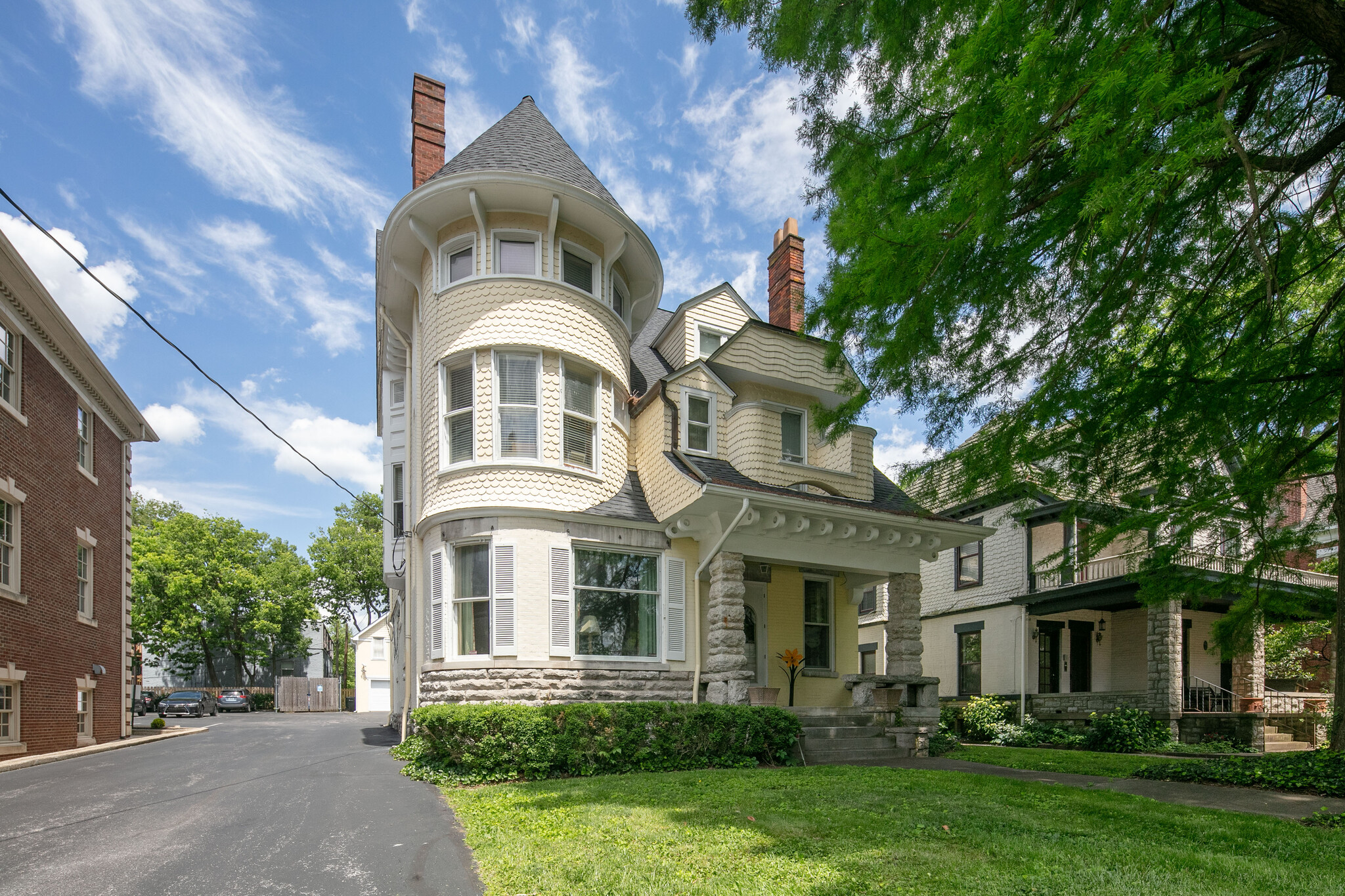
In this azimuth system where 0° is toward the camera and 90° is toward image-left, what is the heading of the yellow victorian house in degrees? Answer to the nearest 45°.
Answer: approximately 0°

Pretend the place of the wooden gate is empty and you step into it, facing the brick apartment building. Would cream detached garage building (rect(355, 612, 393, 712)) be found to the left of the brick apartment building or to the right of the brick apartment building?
left

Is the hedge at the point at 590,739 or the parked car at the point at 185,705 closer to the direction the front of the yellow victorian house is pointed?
the hedge

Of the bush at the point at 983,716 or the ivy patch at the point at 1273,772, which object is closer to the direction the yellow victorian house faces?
the ivy patch
